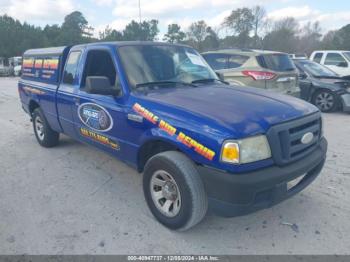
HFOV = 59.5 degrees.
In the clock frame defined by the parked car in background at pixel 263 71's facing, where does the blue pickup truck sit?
The blue pickup truck is roughly at 8 o'clock from the parked car in background.

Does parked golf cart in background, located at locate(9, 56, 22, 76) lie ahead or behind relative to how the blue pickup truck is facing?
behind

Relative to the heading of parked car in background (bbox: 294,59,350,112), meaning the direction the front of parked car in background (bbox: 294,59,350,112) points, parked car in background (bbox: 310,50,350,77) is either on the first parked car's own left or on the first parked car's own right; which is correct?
on the first parked car's own left

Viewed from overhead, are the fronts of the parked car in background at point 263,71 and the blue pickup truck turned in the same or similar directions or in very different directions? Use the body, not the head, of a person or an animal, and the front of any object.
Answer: very different directions

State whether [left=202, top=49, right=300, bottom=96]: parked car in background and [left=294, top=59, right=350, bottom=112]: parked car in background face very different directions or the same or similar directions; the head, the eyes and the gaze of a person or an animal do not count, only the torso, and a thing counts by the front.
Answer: very different directions

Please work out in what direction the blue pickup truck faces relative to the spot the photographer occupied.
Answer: facing the viewer and to the right of the viewer

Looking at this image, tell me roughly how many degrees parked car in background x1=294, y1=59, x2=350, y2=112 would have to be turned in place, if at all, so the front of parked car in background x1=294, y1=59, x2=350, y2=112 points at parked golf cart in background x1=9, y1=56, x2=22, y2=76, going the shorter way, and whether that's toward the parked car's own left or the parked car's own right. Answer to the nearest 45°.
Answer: approximately 180°

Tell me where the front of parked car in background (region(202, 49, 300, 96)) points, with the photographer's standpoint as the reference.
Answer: facing away from the viewer and to the left of the viewer

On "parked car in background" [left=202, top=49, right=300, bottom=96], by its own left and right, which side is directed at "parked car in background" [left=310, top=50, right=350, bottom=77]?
right

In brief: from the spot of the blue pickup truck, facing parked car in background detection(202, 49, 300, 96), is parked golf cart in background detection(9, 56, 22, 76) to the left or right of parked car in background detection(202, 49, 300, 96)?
left

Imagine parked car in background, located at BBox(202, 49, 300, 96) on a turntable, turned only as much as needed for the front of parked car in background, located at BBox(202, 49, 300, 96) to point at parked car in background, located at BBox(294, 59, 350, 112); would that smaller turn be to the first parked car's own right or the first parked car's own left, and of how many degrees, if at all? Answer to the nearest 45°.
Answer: approximately 90° to the first parked car's own right

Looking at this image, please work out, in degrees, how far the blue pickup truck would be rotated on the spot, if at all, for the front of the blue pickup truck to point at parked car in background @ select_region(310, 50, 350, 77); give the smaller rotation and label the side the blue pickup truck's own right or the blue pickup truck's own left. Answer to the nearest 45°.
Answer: approximately 90° to the blue pickup truck's own left
